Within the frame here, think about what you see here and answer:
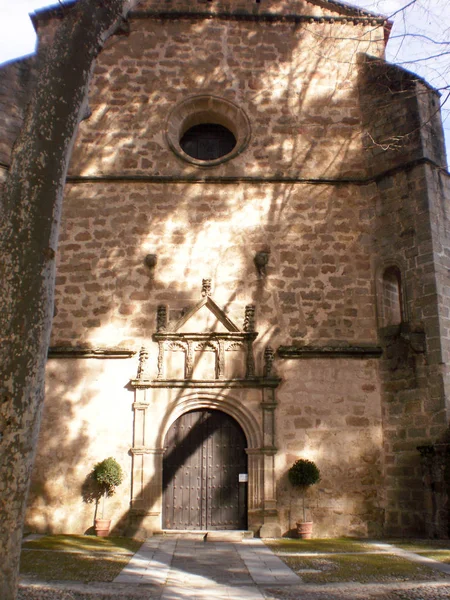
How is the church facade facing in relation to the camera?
toward the camera
